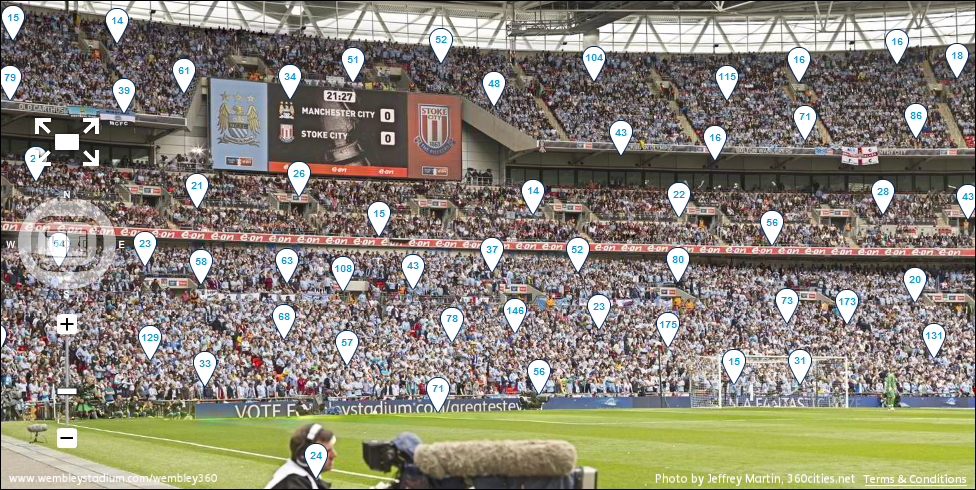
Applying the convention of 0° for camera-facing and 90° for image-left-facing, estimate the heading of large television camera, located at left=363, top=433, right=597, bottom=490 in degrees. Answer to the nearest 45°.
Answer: approximately 270°

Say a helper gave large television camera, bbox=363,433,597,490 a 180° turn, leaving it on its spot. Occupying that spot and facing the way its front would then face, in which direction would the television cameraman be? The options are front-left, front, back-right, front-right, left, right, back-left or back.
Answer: front
